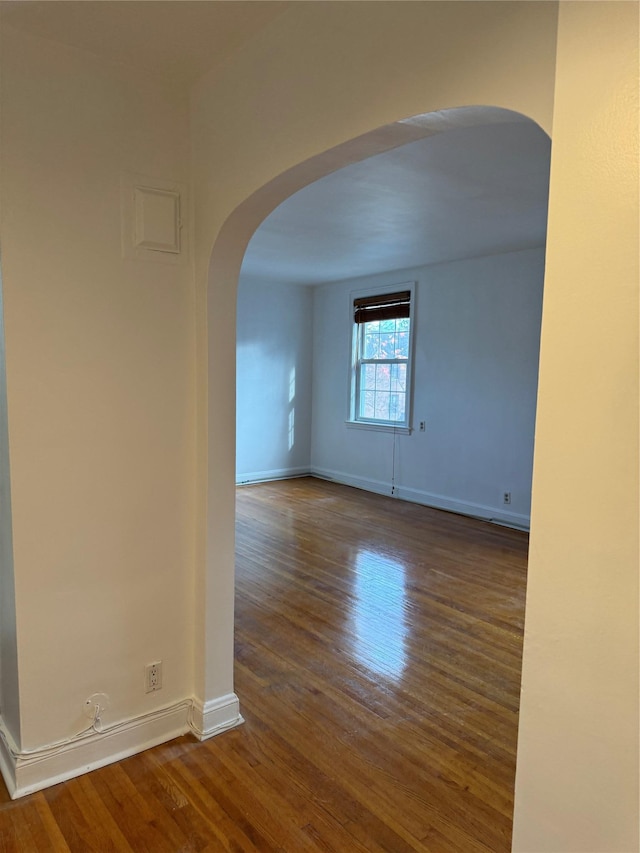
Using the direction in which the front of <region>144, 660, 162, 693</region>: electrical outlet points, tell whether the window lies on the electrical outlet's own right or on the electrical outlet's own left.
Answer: on the electrical outlet's own left
